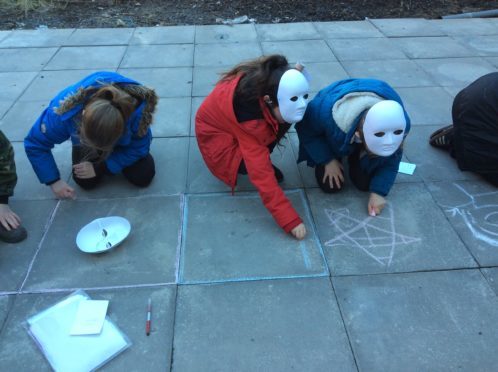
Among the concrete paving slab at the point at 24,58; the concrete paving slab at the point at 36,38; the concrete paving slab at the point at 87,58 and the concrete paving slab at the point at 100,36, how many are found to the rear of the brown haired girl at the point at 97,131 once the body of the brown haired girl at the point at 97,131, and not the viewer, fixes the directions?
4

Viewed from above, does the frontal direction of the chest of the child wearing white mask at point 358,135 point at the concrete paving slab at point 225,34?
no

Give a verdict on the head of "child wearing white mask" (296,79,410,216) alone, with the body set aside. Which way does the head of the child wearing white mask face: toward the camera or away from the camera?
toward the camera

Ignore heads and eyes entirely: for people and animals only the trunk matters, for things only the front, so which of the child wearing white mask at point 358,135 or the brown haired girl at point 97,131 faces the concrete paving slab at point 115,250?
the brown haired girl

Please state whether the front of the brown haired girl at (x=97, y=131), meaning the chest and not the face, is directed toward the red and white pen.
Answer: yes

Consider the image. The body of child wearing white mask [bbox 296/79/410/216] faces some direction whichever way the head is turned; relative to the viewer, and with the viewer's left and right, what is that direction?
facing the viewer and to the right of the viewer

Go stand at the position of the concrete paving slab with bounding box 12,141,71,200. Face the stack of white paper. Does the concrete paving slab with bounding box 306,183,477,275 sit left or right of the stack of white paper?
left

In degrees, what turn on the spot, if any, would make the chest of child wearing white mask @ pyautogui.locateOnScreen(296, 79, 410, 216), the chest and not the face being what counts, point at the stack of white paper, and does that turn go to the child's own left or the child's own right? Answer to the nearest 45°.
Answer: approximately 90° to the child's own right

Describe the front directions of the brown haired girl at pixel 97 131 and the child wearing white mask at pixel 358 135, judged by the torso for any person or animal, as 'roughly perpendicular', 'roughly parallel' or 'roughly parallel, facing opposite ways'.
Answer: roughly parallel

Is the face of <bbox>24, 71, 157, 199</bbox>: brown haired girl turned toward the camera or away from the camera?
toward the camera

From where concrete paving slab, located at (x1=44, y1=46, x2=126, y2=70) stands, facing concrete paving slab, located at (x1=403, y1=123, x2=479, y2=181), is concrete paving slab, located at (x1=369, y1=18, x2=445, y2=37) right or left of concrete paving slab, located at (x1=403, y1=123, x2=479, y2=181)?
left

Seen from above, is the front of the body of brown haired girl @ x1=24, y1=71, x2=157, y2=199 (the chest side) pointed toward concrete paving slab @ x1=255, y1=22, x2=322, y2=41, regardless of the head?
no

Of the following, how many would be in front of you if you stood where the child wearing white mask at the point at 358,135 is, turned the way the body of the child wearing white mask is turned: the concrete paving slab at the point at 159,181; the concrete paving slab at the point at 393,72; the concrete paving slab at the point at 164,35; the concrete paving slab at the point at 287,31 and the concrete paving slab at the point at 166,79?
0

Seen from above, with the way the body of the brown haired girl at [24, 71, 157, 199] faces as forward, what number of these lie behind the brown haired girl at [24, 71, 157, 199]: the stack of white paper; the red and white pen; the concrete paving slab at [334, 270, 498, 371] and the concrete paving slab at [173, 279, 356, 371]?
0

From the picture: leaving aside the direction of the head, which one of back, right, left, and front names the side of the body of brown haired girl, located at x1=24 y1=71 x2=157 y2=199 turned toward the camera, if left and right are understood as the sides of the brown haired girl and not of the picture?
front

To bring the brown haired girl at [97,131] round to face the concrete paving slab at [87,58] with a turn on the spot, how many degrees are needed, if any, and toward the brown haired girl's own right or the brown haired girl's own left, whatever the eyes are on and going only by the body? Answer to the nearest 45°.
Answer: approximately 180°

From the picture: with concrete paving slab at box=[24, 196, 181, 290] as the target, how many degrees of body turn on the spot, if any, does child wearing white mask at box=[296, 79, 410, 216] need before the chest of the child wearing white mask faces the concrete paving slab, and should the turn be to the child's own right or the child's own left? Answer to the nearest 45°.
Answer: approximately 90° to the child's own right
